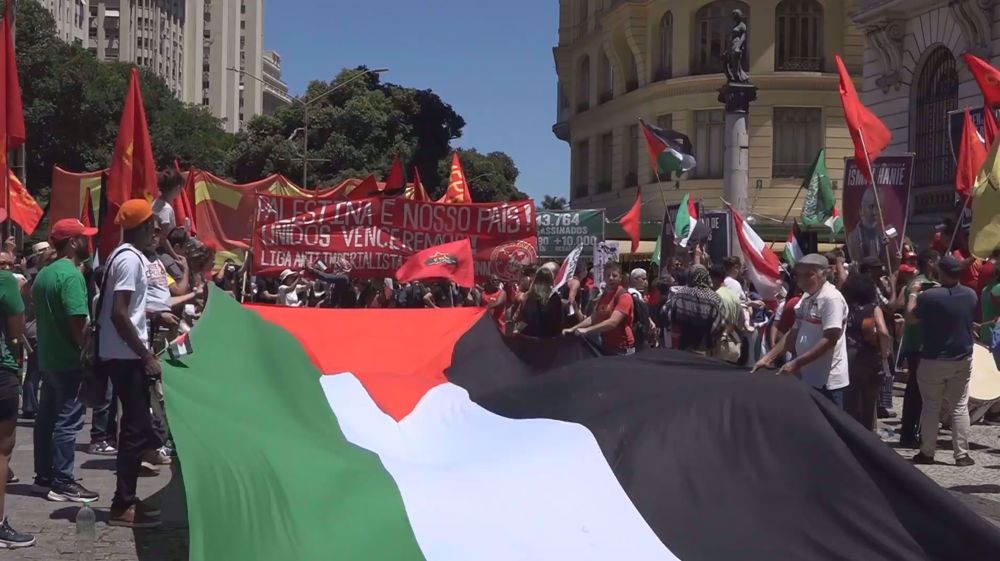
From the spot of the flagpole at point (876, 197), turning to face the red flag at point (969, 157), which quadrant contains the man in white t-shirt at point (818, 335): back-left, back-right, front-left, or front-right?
back-right

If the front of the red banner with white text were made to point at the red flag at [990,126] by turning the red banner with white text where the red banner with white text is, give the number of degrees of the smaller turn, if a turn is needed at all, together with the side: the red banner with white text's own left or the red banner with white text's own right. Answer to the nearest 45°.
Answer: approximately 90° to the red banner with white text's own left

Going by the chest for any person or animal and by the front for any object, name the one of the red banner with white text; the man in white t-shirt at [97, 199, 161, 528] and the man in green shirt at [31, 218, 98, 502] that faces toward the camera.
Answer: the red banner with white text

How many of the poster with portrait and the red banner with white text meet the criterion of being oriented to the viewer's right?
0

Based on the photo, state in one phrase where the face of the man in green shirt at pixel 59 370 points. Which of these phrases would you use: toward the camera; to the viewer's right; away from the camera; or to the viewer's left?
to the viewer's right

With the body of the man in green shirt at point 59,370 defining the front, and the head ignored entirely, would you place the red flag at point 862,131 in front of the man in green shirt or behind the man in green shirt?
in front

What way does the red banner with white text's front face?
toward the camera

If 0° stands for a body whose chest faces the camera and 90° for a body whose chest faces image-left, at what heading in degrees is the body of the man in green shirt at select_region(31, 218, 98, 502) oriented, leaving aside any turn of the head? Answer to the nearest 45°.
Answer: approximately 270°

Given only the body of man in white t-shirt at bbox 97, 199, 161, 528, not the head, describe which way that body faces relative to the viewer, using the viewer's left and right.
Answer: facing to the right of the viewer

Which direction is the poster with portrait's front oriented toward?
toward the camera
